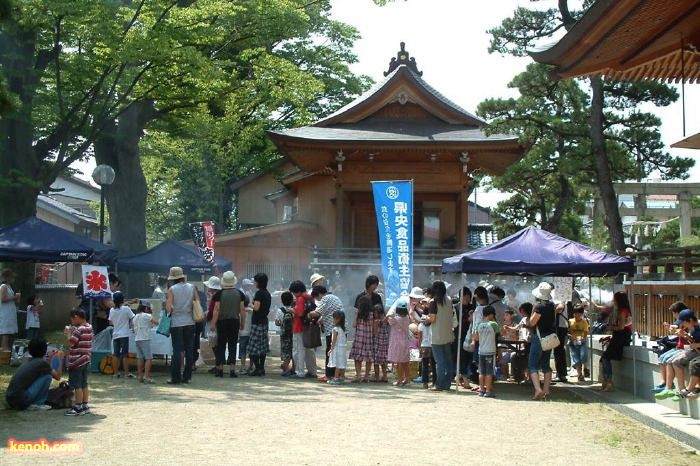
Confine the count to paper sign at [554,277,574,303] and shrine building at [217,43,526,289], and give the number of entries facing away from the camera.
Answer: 0

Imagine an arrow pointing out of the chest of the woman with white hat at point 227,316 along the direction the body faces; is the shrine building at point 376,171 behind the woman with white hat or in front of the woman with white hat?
in front

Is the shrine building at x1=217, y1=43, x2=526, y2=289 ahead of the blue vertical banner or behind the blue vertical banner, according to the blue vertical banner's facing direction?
behind

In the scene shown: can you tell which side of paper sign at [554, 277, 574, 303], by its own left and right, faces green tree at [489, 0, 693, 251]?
back

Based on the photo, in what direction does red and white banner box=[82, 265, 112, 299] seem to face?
toward the camera

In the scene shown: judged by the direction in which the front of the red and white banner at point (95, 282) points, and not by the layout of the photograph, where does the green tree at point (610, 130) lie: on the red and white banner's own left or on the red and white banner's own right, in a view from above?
on the red and white banner's own left

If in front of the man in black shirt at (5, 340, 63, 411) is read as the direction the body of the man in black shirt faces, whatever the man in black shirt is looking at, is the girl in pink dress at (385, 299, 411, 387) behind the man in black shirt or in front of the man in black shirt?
in front

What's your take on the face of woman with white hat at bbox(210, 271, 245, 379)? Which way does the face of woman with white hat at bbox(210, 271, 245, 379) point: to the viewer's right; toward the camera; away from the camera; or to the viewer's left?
away from the camera

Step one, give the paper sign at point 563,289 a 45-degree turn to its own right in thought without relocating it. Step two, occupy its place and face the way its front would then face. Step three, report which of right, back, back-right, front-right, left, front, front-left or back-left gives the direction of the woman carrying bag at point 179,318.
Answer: front

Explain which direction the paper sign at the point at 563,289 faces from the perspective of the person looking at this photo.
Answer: facing the viewer

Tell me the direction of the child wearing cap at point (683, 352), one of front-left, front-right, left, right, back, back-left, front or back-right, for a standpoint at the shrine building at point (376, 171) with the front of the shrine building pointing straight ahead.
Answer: front

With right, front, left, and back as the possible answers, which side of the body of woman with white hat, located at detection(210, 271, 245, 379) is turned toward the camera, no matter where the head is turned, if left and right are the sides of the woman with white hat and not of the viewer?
back

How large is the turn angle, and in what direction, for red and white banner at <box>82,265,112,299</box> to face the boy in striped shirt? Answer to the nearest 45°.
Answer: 0° — it already faces them

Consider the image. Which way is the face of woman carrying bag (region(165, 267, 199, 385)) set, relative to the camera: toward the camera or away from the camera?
away from the camera
